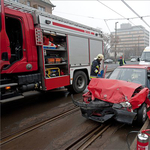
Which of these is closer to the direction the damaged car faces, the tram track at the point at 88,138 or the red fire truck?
the tram track

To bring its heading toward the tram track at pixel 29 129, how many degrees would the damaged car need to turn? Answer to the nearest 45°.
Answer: approximately 45° to its right

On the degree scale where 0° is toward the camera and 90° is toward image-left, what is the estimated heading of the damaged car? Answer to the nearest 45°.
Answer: approximately 45°

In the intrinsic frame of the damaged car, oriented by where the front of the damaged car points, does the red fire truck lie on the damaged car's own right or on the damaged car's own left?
on the damaged car's own right
